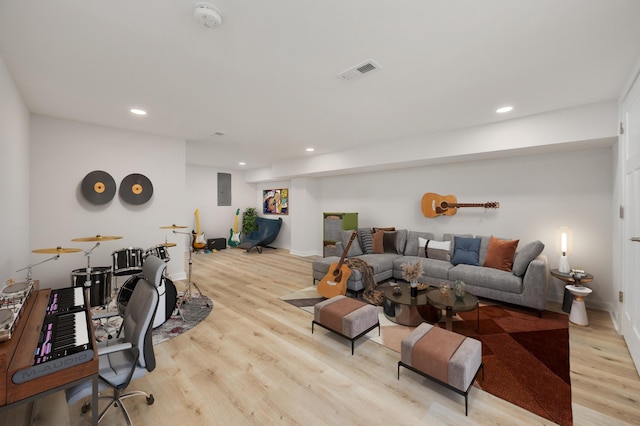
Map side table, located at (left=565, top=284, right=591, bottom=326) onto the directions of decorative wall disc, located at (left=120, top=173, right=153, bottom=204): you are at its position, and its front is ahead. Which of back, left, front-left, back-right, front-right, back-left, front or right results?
front-left

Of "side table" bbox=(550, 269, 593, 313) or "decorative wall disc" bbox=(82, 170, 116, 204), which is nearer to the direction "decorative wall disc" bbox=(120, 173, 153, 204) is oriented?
the side table

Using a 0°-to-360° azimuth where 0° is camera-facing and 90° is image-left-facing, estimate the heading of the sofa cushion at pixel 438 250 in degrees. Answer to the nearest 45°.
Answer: approximately 0°

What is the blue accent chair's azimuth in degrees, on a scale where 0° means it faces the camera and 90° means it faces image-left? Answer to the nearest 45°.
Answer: approximately 45°

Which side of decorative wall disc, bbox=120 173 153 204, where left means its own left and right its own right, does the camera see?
front

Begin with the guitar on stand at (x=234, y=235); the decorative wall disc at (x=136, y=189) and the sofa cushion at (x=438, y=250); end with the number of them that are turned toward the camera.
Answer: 3

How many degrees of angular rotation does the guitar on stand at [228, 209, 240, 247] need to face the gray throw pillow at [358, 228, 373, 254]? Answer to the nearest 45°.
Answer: approximately 45° to its left

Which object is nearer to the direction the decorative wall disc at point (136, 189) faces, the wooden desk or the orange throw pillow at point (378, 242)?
the wooden desk

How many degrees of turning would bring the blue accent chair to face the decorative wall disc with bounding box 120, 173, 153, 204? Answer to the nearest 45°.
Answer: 0° — it already faces it

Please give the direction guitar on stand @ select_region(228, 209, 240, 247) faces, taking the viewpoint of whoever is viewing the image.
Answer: facing the viewer

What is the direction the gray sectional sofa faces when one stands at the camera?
facing the viewer and to the left of the viewer

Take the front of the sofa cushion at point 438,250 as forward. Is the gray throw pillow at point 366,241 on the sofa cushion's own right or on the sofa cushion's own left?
on the sofa cushion's own right
